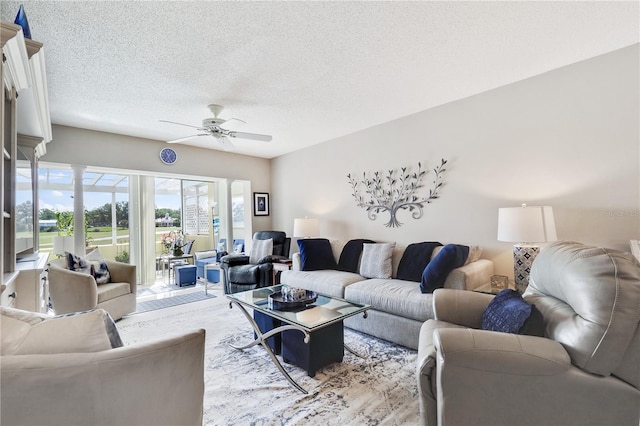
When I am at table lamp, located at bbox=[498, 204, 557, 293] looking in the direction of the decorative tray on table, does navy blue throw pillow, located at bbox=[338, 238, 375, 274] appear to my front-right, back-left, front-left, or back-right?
front-right

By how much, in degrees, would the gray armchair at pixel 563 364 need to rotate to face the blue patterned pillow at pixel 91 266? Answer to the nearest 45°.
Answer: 0° — it already faces it

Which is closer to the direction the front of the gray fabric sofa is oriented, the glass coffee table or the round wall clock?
the glass coffee table

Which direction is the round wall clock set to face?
toward the camera

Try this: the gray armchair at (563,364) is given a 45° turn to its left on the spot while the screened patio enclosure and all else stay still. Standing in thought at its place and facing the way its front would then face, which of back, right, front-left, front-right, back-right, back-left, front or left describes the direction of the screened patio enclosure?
front-right

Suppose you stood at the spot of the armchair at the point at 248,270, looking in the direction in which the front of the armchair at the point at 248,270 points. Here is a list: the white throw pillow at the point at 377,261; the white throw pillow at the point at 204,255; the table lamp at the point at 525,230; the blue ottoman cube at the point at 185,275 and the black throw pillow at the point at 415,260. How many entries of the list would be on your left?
3

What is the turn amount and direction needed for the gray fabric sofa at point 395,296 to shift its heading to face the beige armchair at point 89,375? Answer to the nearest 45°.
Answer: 0° — it already faces it

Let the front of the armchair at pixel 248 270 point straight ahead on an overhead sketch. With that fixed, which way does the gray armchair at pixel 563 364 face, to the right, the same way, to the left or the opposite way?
to the right

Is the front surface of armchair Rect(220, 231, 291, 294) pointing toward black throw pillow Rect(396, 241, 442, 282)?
no

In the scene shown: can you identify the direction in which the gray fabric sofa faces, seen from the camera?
facing the viewer and to the left of the viewer

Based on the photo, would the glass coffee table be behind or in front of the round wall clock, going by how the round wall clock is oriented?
in front

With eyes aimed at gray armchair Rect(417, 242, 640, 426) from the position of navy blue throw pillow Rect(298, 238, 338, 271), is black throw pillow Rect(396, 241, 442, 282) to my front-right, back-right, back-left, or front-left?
front-left

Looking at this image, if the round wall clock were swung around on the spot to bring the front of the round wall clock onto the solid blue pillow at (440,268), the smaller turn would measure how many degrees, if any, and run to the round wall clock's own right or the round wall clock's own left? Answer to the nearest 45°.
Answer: approximately 45° to the round wall clock's own left

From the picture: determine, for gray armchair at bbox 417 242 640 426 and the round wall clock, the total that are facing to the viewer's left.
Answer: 1

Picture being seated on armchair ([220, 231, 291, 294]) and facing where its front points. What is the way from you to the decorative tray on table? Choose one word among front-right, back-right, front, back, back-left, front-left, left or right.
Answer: front-left

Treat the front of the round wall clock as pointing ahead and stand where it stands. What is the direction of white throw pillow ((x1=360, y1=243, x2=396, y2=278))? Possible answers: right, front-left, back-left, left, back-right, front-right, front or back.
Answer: front-left

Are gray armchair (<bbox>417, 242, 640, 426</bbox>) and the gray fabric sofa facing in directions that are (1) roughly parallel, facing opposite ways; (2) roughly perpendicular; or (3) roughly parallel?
roughly perpendicular

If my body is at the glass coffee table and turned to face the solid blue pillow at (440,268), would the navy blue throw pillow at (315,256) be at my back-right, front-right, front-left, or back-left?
front-left

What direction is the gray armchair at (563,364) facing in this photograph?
to the viewer's left

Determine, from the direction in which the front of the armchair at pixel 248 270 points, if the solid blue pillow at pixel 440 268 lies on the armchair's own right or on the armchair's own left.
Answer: on the armchair's own left

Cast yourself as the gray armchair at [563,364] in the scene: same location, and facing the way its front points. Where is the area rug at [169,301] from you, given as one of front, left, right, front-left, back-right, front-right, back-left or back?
front
